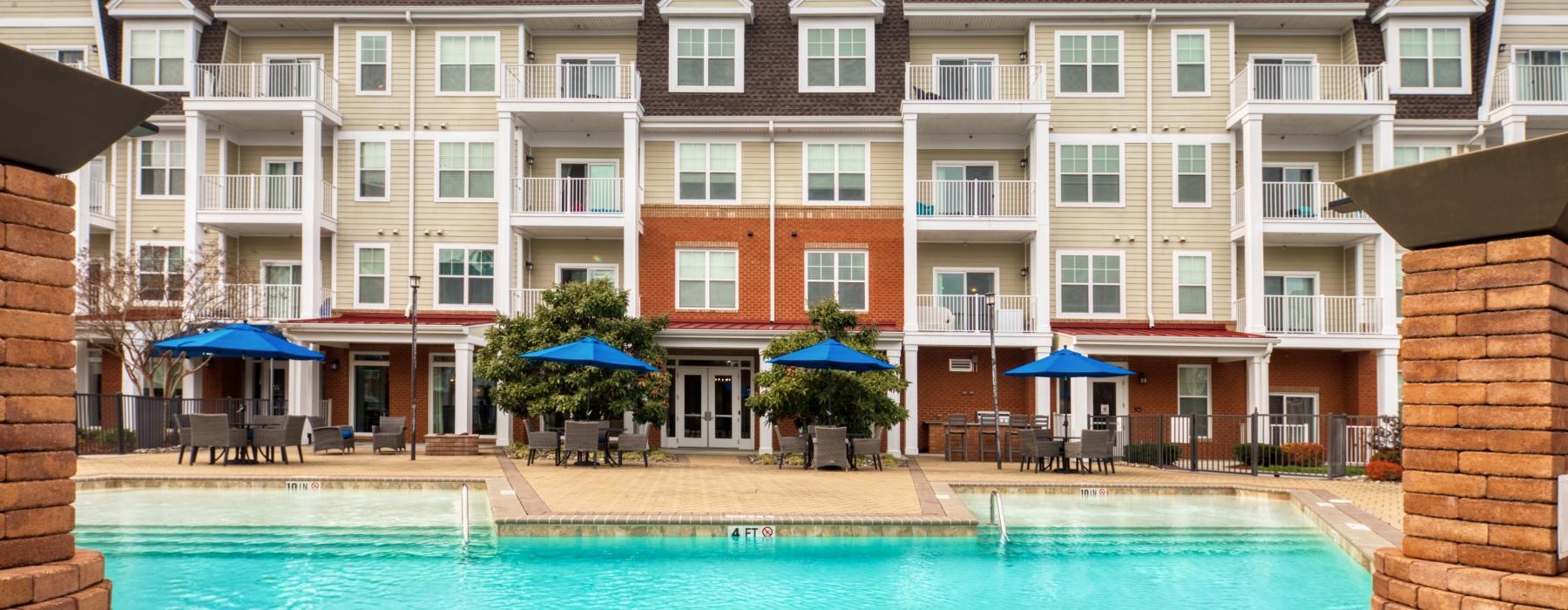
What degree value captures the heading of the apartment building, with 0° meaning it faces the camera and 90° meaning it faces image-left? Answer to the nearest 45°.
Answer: approximately 0°

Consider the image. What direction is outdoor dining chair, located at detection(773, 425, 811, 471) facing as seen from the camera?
to the viewer's right

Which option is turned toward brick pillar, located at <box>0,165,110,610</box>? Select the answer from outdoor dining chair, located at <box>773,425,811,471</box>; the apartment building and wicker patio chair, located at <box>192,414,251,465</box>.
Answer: the apartment building

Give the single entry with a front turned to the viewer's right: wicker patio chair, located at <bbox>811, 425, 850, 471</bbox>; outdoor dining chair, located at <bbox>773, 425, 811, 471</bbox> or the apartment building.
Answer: the outdoor dining chair

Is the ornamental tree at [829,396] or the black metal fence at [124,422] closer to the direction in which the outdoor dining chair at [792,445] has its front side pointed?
the ornamental tree

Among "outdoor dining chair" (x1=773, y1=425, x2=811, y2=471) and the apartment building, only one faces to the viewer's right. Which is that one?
the outdoor dining chair

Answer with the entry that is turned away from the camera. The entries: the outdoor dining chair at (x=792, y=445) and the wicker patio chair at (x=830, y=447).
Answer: the wicker patio chair

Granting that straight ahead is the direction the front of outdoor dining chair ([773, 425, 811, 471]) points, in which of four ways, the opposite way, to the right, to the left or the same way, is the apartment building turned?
to the right

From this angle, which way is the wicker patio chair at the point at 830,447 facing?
away from the camera
